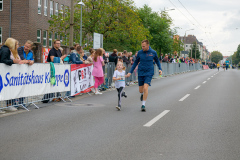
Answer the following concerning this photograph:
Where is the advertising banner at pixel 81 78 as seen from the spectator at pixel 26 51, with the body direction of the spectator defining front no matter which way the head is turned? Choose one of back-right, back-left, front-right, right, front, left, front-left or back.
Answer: left

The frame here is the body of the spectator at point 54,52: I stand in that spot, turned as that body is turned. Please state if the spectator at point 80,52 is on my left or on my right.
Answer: on my left

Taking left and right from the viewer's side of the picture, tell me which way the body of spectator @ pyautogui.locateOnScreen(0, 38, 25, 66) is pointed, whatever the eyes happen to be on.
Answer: facing to the right of the viewer

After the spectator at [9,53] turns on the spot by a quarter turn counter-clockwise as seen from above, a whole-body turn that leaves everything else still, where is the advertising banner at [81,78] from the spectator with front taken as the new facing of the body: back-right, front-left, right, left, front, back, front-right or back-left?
front-right

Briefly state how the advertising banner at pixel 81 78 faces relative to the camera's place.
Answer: facing the viewer and to the right of the viewer

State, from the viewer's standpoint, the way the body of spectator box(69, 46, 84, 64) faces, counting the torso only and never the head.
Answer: to the viewer's right

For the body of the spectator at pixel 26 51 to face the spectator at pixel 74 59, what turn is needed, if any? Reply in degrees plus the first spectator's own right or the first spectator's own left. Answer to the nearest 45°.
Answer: approximately 90° to the first spectator's own left

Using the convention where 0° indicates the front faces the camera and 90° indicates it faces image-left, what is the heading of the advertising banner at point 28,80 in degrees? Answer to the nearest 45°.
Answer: approximately 315°

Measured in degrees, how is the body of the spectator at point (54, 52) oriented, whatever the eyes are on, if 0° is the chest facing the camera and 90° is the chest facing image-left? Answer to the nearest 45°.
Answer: approximately 315°

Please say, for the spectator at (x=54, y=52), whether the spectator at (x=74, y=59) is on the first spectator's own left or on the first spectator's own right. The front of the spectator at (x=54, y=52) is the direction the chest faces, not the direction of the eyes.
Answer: on the first spectator's own left

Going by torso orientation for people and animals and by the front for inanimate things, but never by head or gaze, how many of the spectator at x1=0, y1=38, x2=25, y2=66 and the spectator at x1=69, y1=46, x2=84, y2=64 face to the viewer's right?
2
